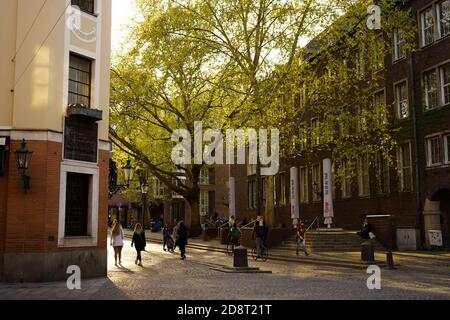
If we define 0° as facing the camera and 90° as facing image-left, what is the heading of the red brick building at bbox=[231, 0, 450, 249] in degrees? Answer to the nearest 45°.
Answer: approximately 45°

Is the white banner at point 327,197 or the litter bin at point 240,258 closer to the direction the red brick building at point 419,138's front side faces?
the litter bin

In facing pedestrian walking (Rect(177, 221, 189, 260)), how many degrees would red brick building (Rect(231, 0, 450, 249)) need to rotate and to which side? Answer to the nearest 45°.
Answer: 0° — it already faces them

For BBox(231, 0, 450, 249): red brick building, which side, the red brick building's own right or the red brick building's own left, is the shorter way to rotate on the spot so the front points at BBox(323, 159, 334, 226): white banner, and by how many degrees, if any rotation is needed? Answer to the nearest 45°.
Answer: approximately 45° to the red brick building's own right

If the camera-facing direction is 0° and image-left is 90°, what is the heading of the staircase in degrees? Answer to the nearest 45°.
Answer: approximately 0°
